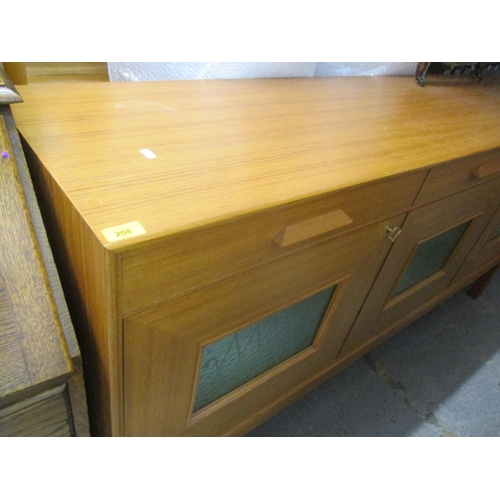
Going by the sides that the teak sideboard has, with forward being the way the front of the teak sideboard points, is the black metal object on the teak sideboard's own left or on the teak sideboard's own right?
on the teak sideboard's own left

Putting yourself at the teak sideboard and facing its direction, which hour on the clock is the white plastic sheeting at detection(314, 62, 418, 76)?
The white plastic sheeting is roughly at 8 o'clock from the teak sideboard.

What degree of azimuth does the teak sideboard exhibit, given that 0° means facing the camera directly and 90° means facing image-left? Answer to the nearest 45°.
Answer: approximately 315°
